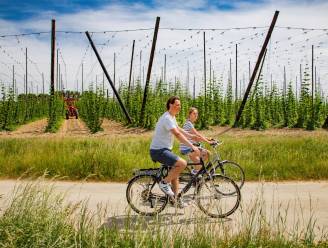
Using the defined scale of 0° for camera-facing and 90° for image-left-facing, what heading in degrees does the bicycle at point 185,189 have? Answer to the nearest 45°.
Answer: approximately 270°

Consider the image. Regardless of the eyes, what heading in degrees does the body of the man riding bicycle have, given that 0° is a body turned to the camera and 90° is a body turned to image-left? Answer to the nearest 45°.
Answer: approximately 270°
